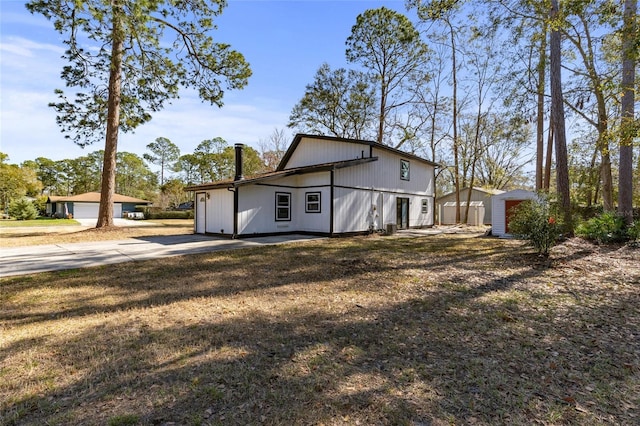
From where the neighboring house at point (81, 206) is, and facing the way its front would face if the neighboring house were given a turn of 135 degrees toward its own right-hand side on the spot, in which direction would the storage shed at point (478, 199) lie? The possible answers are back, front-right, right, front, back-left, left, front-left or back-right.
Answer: back

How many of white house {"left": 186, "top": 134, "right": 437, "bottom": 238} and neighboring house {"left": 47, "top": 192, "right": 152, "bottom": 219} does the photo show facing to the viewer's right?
0

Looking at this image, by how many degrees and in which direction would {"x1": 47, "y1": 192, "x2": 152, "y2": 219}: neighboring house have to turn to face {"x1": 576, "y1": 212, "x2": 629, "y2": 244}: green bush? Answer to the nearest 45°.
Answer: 0° — it already faces it

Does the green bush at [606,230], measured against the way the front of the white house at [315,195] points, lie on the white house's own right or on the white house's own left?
on the white house's own left

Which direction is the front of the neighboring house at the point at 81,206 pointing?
toward the camera

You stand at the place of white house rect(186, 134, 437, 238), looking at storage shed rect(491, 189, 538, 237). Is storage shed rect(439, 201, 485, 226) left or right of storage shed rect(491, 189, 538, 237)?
left

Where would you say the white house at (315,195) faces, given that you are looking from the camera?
facing the viewer and to the left of the viewer

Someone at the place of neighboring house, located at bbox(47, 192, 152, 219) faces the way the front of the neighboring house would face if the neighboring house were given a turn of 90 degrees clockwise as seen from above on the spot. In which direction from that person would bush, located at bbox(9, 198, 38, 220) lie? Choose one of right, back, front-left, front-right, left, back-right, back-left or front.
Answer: front-left

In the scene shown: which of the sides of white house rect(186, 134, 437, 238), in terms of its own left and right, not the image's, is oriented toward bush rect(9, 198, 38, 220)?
right
